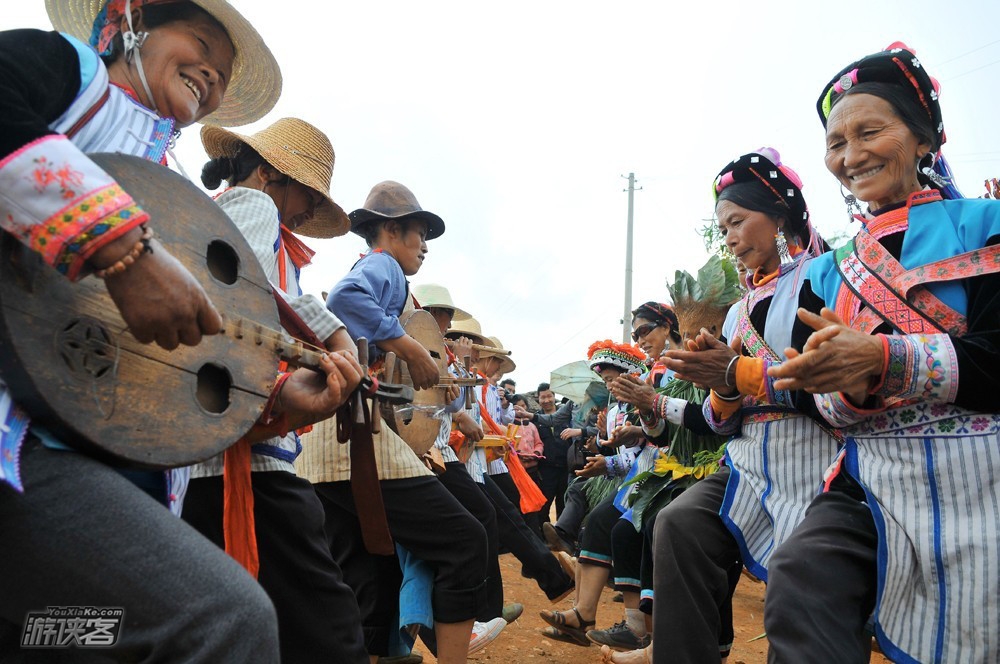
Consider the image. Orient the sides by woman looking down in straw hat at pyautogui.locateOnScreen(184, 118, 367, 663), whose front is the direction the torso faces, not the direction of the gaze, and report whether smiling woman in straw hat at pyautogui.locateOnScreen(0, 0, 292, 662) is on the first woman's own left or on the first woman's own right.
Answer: on the first woman's own right

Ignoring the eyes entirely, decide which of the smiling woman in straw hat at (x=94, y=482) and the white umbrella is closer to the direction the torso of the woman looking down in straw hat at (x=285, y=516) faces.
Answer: the white umbrella

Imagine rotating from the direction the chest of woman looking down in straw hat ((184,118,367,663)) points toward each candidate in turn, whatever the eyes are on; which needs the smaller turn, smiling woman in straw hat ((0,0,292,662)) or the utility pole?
the utility pole

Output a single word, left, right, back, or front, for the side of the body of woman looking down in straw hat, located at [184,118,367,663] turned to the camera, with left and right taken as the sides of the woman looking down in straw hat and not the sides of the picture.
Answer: right

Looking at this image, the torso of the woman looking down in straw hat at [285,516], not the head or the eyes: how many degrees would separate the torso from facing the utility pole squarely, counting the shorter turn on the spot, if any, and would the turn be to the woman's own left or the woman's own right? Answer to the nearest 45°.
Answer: approximately 45° to the woman's own left

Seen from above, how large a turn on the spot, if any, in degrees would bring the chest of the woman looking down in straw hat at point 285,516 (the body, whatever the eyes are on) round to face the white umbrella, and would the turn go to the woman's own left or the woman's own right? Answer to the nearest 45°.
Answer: approximately 45° to the woman's own left

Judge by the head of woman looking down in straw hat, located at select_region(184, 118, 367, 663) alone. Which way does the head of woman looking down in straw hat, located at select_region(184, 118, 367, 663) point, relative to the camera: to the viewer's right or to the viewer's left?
to the viewer's right

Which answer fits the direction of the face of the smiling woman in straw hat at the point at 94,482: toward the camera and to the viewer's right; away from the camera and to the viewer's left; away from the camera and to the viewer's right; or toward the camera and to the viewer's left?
toward the camera and to the viewer's right
